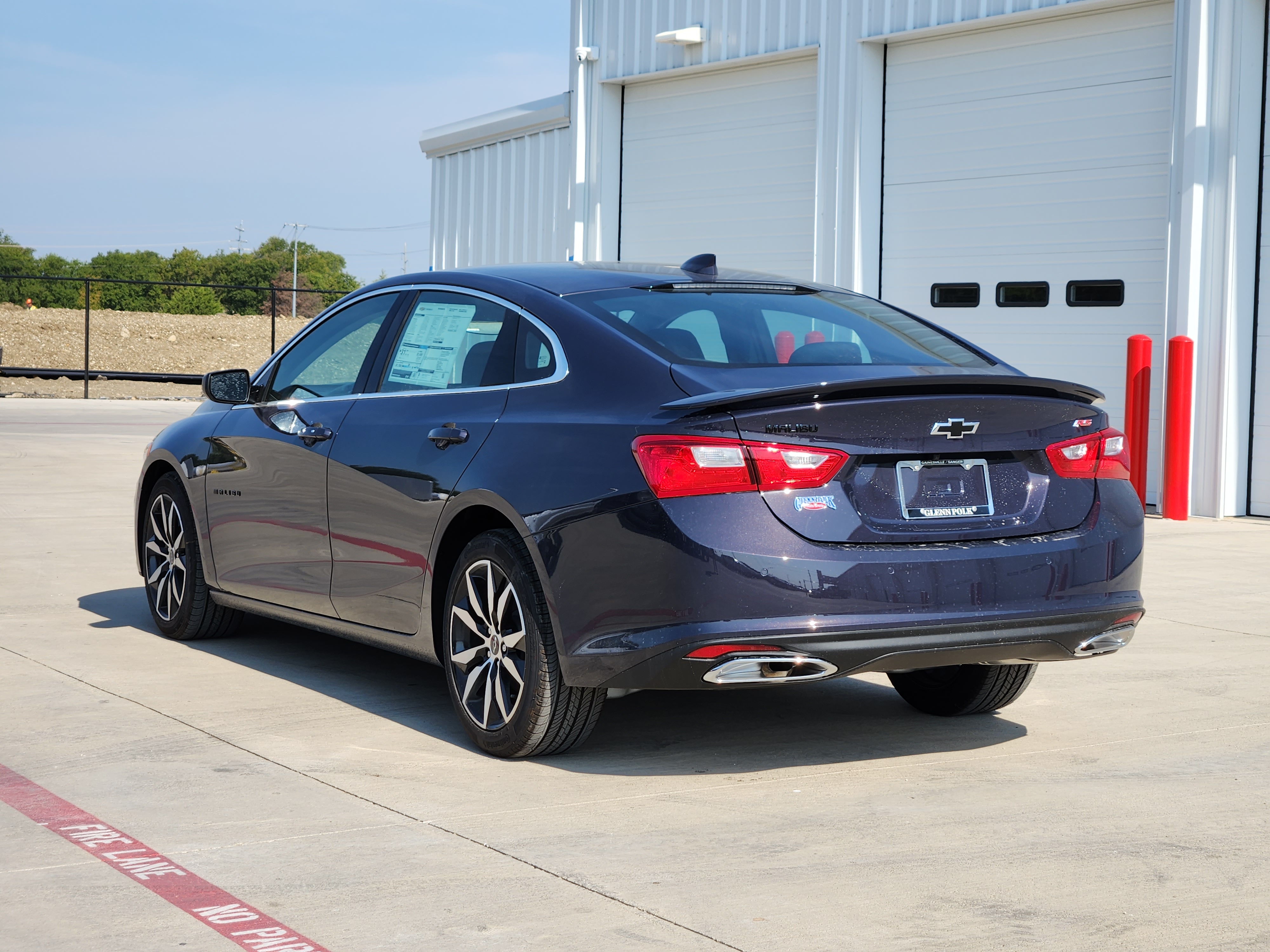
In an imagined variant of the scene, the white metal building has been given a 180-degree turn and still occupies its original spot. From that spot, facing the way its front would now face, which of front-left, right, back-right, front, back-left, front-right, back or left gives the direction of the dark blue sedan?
back-right

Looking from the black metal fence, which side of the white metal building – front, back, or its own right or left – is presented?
right

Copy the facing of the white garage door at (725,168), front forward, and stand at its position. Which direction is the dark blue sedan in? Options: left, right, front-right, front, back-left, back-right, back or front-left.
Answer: front-left

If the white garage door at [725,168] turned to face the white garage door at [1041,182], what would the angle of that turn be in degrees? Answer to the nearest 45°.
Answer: approximately 90° to its left

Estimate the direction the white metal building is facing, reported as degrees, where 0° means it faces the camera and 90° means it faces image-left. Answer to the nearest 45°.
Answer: approximately 45°

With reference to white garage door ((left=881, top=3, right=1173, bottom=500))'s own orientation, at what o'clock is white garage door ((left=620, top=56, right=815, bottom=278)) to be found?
white garage door ((left=620, top=56, right=815, bottom=278)) is roughly at 3 o'clock from white garage door ((left=881, top=3, right=1173, bottom=500)).

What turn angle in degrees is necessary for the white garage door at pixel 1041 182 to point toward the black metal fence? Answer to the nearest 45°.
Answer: approximately 90° to its right

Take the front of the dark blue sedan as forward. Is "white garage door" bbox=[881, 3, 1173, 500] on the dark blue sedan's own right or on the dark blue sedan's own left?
on the dark blue sedan's own right

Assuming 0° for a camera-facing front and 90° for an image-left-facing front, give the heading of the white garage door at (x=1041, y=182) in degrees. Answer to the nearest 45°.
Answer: approximately 45°

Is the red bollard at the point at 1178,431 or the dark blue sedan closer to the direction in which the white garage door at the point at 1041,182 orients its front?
the dark blue sedan

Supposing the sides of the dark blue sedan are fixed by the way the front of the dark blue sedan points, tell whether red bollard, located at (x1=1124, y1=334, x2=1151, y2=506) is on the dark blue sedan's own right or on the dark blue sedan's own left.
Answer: on the dark blue sedan's own right

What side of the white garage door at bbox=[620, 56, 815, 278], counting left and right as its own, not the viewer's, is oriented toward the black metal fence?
right

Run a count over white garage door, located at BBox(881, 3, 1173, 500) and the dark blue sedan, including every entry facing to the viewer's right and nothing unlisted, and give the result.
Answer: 0
